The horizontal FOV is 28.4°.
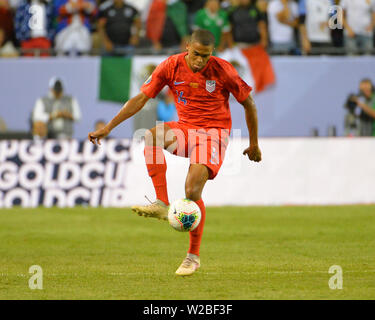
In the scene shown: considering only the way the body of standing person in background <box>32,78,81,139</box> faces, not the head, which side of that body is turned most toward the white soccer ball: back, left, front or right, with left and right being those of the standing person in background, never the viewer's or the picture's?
front

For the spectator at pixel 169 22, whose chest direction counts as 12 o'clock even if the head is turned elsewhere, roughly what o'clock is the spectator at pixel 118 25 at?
the spectator at pixel 118 25 is roughly at 3 o'clock from the spectator at pixel 169 22.

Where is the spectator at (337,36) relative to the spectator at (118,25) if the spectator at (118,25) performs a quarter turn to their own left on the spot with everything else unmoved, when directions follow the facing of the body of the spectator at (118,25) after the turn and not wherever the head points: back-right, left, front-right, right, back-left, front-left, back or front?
front

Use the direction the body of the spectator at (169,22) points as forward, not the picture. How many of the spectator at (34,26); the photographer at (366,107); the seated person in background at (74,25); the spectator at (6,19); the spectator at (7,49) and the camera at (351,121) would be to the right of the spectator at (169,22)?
4

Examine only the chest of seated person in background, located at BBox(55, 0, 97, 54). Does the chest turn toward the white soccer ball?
yes

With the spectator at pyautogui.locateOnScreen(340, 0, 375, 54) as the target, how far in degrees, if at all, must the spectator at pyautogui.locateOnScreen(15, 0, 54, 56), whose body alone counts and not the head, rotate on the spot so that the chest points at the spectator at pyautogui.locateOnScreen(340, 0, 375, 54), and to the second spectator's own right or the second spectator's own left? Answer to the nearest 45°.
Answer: approximately 90° to the second spectator's own left

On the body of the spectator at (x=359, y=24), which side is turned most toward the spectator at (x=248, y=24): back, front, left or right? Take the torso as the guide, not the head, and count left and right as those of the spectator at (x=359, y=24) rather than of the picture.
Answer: right

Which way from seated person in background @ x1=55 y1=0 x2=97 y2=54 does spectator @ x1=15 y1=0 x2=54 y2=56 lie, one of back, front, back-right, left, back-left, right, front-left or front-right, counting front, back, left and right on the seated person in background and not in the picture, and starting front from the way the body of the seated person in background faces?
right

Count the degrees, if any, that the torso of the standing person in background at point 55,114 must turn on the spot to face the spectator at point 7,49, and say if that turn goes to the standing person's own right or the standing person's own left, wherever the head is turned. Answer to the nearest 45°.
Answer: approximately 135° to the standing person's own right

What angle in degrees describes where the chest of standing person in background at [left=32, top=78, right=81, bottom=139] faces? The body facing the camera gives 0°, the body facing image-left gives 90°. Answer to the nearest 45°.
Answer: approximately 0°

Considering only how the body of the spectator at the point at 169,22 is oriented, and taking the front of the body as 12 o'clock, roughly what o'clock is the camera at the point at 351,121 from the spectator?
The camera is roughly at 9 o'clock from the spectator.

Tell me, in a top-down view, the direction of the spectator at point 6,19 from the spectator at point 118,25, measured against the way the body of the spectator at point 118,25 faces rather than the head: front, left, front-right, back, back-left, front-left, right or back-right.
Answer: right
